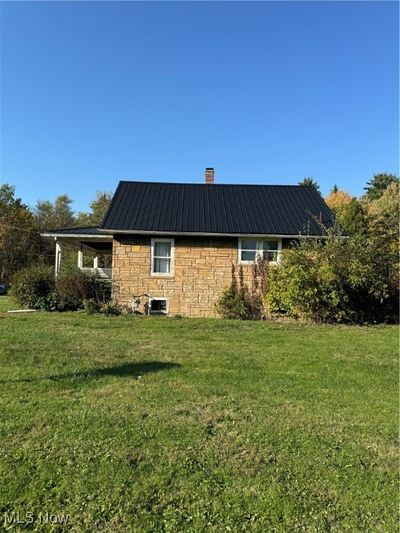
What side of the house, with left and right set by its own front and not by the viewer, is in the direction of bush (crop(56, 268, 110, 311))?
front

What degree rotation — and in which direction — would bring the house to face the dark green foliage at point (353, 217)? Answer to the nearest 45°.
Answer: approximately 135° to its right

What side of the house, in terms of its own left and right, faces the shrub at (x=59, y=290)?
front

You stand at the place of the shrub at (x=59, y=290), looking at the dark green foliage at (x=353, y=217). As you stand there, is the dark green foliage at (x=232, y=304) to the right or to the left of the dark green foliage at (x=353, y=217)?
right

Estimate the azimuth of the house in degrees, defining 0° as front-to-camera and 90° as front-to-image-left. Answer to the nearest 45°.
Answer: approximately 90°

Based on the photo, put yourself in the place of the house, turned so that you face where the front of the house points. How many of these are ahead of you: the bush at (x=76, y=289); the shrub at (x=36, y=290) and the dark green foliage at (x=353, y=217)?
2

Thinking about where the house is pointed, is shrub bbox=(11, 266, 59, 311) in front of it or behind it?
in front

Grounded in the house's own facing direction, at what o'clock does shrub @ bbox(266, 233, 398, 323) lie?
The shrub is roughly at 7 o'clock from the house.
